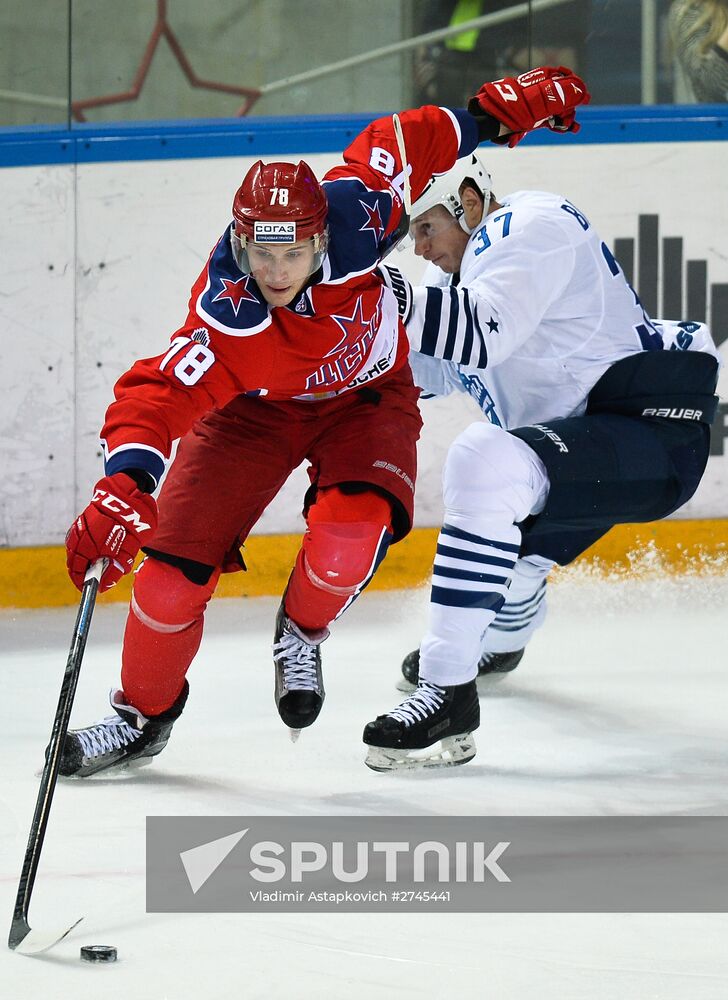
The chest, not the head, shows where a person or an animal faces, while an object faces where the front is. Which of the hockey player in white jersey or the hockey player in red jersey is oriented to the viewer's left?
the hockey player in white jersey

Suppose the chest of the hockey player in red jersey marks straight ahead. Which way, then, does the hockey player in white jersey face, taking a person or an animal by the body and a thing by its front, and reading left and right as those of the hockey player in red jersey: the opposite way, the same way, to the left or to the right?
to the right

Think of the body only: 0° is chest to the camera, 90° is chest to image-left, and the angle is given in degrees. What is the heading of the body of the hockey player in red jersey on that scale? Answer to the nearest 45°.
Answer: approximately 0°

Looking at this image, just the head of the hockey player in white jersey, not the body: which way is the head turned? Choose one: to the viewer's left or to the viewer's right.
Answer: to the viewer's left

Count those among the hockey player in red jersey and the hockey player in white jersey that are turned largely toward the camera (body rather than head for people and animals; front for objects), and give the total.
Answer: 1

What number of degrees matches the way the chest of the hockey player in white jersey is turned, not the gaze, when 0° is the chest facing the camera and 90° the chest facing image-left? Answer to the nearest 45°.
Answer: approximately 90°

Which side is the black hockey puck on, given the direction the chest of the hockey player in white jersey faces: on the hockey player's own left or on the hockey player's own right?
on the hockey player's own left
